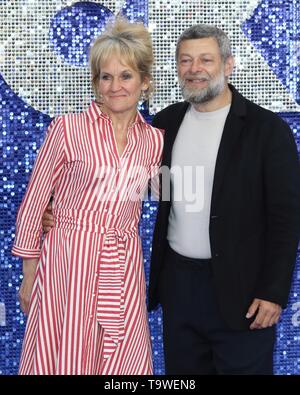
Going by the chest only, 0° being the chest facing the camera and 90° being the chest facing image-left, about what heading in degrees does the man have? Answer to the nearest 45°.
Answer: approximately 45°
